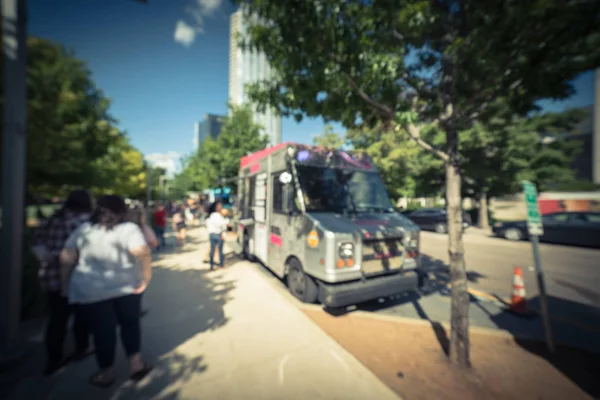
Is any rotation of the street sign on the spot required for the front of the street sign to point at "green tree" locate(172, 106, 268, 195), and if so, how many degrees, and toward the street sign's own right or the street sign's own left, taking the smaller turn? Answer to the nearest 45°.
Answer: approximately 180°

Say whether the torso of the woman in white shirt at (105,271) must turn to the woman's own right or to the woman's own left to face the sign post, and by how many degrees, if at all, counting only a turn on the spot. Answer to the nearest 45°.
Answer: approximately 135° to the woman's own right

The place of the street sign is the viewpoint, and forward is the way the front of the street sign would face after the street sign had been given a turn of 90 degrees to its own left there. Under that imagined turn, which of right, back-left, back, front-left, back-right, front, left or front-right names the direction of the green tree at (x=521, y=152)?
left

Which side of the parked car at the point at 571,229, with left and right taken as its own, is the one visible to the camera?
left

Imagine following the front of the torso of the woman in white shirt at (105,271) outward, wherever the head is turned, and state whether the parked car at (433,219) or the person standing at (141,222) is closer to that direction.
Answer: the person standing

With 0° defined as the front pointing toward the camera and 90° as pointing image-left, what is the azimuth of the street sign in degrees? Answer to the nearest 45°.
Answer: approximately 0°

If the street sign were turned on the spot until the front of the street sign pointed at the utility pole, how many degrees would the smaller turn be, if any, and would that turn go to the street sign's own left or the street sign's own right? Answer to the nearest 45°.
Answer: approximately 45° to the street sign's own right

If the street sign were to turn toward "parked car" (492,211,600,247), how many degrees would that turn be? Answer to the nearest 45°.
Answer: approximately 180°

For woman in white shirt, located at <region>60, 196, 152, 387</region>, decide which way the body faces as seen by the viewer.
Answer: away from the camera

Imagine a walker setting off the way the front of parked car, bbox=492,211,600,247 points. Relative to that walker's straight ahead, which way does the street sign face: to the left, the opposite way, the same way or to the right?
to the left
